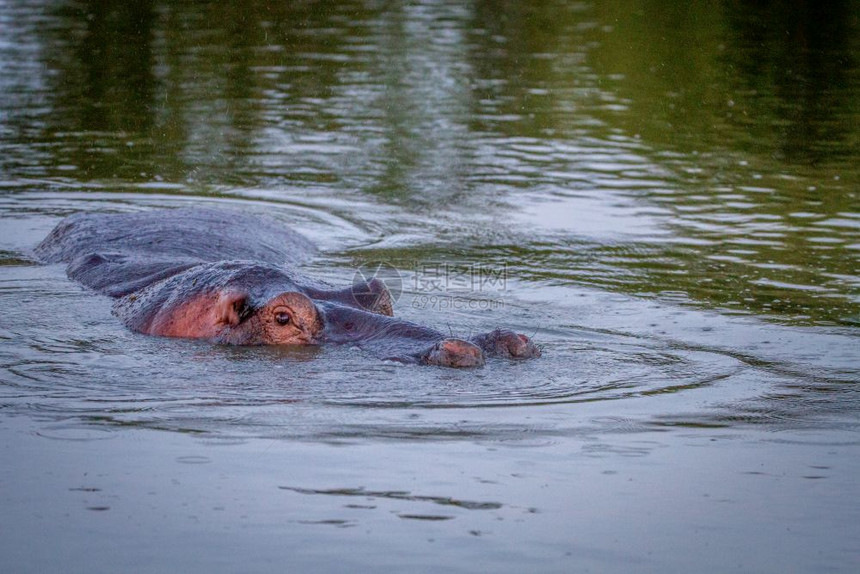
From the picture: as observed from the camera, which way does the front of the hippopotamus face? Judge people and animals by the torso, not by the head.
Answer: facing the viewer and to the right of the viewer
